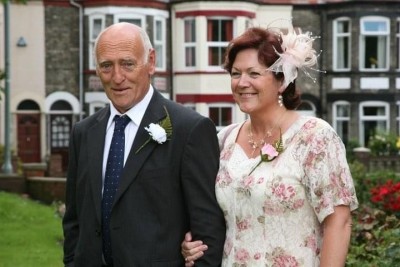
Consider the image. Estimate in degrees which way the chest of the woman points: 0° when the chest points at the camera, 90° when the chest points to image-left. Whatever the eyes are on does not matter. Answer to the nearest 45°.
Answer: approximately 45°
